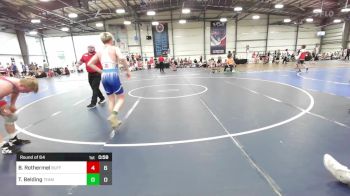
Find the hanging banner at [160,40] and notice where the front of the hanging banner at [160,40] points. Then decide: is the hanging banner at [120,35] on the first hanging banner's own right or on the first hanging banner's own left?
on the first hanging banner's own right

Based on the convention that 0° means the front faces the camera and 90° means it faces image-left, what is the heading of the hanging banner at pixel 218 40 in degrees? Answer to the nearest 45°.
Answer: approximately 0°

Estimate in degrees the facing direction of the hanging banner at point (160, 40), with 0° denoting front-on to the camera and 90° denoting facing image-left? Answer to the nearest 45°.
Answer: approximately 0°

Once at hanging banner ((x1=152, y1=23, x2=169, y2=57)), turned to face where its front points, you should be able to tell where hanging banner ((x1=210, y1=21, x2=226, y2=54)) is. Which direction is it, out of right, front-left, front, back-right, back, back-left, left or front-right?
left

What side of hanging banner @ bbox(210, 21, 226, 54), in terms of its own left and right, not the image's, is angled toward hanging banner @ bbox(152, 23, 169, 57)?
right

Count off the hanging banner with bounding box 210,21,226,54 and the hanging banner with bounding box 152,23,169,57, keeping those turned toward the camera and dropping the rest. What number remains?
2

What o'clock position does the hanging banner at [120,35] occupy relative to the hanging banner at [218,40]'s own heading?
the hanging banner at [120,35] is roughly at 2 o'clock from the hanging banner at [218,40].
